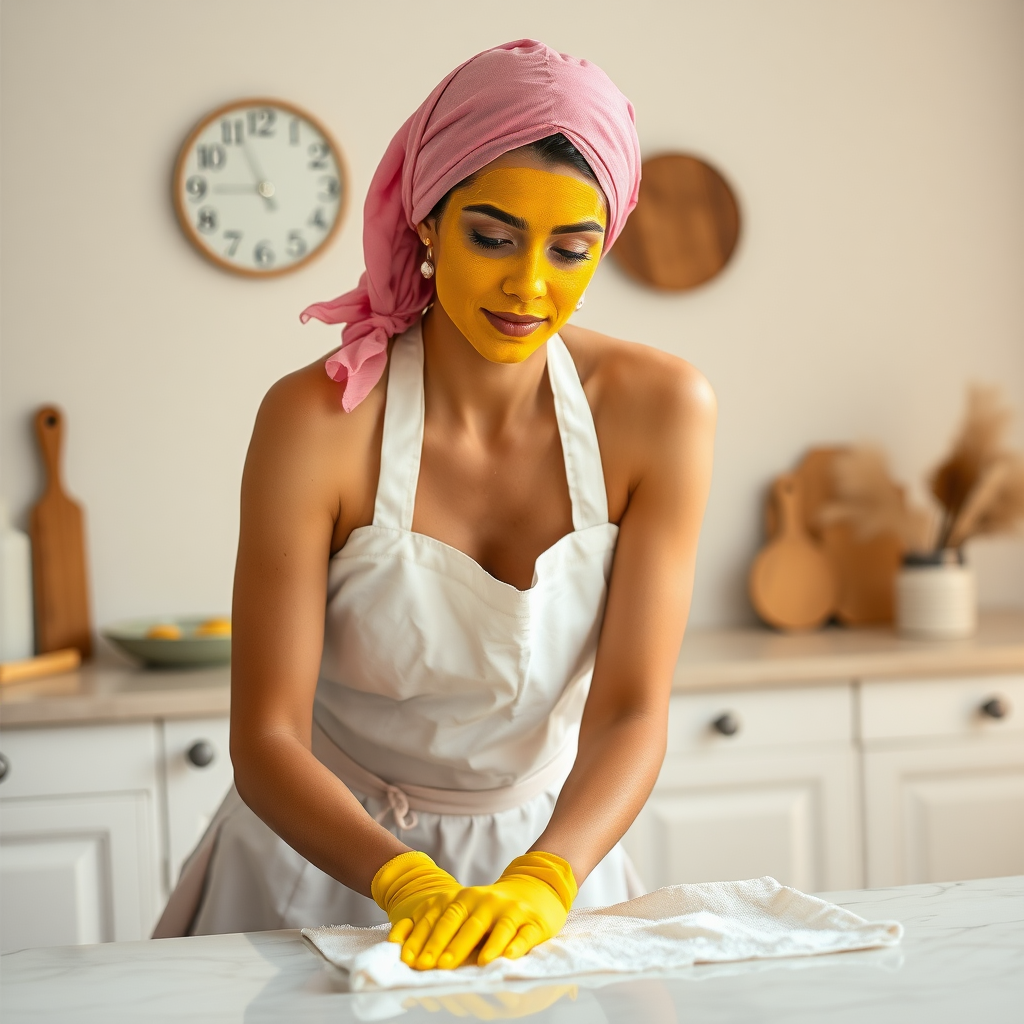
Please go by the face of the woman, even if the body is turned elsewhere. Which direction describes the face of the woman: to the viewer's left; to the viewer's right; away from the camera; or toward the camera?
toward the camera

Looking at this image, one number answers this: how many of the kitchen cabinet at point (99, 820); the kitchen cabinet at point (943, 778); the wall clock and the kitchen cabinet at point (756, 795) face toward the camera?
4

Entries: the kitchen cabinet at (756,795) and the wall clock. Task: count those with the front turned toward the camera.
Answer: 2

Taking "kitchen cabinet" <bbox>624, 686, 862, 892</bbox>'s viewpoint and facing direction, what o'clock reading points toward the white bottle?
The white bottle is roughly at 3 o'clock from the kitchen cabinet.

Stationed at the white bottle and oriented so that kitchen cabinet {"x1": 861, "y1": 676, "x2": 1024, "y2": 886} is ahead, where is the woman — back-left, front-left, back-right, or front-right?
front-right

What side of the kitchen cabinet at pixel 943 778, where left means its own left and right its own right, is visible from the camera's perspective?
front

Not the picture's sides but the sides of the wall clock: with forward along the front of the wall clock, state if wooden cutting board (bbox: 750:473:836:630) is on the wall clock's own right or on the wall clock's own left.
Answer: on the wall clock's own left

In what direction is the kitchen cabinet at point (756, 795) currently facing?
toward the camera

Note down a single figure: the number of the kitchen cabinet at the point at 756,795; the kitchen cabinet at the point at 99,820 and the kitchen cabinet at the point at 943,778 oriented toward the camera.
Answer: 3
